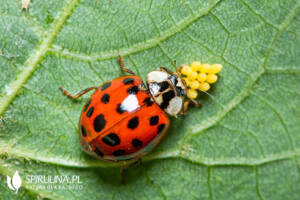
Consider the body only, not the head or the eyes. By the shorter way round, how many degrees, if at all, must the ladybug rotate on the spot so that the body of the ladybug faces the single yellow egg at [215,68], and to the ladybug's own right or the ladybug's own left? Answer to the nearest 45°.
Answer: approximately 45° to the ladybug's own right

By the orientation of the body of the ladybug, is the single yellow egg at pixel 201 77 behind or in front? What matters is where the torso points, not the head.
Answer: in front

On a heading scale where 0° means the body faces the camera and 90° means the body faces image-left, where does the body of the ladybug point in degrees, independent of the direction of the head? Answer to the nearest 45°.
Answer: approximately 225°

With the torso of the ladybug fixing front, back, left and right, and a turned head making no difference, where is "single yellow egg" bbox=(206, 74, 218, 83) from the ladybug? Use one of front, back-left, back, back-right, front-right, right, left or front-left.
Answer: front-right

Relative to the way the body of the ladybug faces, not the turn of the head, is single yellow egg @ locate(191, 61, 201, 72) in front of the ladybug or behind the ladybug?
in front

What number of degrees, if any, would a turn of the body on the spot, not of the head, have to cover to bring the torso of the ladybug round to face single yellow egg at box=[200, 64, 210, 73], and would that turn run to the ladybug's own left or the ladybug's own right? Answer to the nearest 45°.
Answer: approximately 45° to the ladybug's own right
